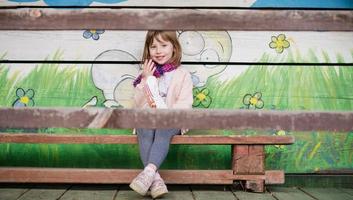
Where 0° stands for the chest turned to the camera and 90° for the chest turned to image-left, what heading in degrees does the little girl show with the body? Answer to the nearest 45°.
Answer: approximately 0°
